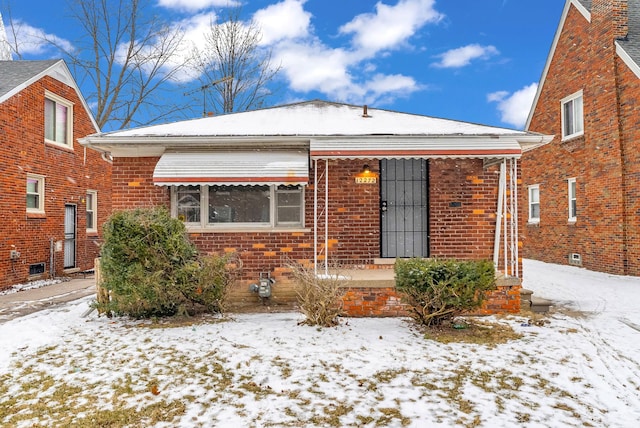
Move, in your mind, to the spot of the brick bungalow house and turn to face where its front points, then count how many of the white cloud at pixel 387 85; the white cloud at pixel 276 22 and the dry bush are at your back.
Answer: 2

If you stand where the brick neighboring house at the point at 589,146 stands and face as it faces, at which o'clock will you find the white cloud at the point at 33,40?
The white cloud is roughly at 4 o'clock from the brick neighboring house.

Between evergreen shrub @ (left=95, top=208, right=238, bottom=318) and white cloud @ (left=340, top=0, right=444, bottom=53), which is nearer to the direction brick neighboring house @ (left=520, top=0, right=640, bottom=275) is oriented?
the evergreen shrub

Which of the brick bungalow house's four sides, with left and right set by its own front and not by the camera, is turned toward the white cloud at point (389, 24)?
back

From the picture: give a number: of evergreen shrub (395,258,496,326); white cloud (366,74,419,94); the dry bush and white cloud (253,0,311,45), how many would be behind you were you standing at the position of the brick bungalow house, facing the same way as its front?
2

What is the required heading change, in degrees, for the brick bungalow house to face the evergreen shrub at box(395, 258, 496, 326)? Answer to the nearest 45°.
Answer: approximately 45° to its left

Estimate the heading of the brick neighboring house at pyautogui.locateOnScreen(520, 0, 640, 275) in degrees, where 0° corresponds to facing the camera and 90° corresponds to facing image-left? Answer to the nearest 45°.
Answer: approximately 315°

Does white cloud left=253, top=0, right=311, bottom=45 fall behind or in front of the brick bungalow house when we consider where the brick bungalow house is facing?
behind

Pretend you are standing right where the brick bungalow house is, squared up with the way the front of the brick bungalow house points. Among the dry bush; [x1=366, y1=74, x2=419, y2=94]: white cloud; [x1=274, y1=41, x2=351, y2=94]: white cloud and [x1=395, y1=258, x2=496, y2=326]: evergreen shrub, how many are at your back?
2

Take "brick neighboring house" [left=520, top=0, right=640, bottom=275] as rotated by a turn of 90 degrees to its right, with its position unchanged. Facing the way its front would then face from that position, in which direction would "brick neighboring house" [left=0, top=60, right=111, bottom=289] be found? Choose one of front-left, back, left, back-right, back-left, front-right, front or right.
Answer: front

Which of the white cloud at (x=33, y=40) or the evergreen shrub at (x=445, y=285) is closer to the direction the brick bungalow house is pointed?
the evergreen shrub

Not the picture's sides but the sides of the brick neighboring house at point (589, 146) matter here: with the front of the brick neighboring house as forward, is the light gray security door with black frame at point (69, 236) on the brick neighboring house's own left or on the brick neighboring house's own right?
on the brick neighboring house's own right

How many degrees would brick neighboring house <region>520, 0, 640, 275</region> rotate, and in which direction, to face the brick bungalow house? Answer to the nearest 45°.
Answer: approximately 90° to its right

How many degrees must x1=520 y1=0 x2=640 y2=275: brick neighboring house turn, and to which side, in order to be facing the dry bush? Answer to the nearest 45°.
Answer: approximately 45° to its right

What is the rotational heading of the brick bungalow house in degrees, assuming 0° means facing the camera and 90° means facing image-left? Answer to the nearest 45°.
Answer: approximately 0°
